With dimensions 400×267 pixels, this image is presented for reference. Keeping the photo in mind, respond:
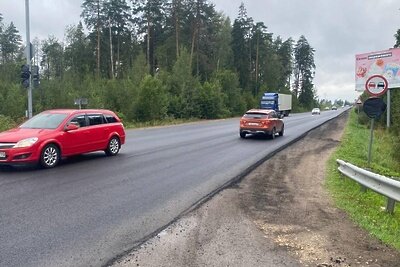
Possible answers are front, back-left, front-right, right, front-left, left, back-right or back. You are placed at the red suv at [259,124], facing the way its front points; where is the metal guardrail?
back-right

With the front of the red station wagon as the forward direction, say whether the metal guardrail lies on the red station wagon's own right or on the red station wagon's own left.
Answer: on the red station wagon's own left

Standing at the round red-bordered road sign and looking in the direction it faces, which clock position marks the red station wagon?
The red station wagon is roughly at 2 o'clock from the round red-bordered road sign.

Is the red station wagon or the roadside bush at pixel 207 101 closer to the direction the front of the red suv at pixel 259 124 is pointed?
the roadside bush

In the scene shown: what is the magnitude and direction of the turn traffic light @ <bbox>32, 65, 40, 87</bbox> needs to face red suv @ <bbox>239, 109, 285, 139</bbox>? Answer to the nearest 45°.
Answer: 0° — it already faces it

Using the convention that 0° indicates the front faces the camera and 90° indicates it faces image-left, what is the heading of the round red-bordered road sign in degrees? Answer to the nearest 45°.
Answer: approximately 0°

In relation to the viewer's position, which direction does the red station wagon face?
facing the viewer and to the left of the viewer

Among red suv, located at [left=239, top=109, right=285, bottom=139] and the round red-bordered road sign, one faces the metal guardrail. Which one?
the round red-bordered road sign

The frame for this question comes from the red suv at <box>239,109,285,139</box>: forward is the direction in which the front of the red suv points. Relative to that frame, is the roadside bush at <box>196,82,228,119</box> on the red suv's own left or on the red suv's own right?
on the red suv's own left

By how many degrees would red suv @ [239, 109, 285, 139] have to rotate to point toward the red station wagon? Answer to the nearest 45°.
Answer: approximately 180°
